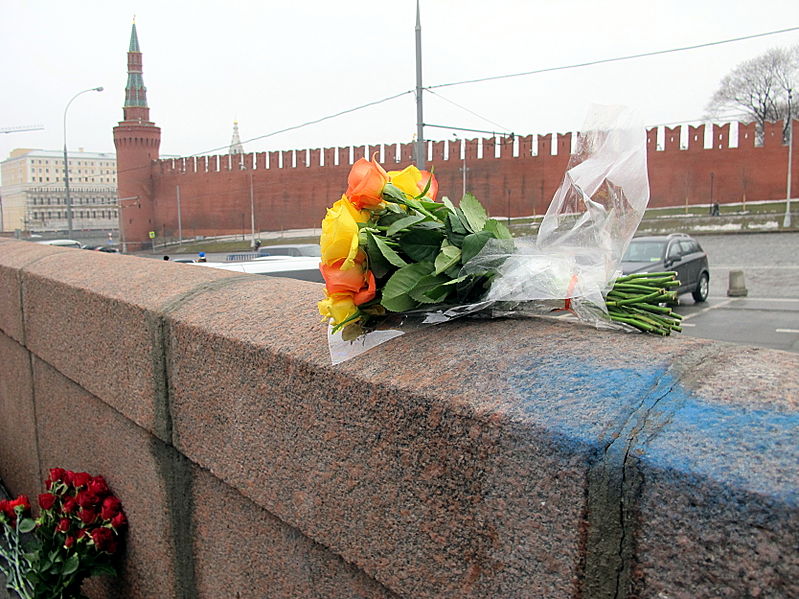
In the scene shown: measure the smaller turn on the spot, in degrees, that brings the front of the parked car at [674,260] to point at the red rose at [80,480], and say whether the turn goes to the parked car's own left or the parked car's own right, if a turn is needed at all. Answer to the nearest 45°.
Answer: approximately 45° to the parked car's own left

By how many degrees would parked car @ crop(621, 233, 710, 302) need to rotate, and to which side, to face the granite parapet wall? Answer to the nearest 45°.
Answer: approximately 45° to its left

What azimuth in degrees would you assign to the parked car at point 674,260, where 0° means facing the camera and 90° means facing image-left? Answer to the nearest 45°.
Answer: approximately 45°

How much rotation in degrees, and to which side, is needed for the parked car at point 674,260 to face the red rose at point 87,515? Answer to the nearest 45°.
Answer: approximately 45° to its left

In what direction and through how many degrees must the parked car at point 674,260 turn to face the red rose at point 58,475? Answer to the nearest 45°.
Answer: approximately 45° to its left
